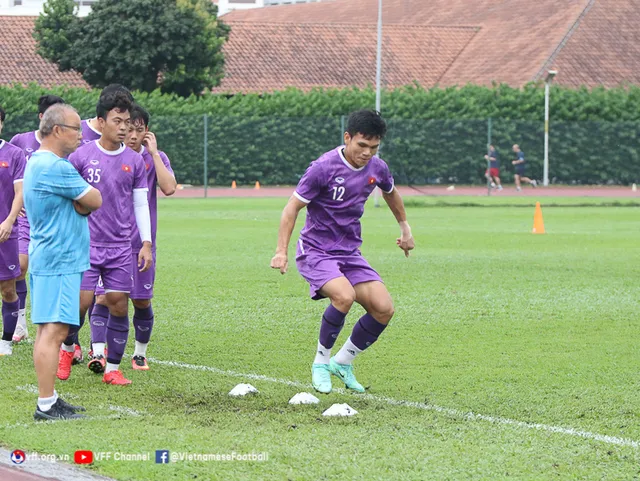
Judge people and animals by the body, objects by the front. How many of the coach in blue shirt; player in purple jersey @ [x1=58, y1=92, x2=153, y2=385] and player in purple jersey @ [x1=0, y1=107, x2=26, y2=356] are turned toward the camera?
2

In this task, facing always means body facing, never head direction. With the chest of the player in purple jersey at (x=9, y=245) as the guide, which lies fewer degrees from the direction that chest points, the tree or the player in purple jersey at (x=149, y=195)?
the player in purple jersey

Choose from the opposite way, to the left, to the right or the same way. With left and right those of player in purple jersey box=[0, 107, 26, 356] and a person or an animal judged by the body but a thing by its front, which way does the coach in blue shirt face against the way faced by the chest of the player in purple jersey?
to the left

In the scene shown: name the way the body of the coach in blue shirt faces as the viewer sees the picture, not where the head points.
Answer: to the viewer's right

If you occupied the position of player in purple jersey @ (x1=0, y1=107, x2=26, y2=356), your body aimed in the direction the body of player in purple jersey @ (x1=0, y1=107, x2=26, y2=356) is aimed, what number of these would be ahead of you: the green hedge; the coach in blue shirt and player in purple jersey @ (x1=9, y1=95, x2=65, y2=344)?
1

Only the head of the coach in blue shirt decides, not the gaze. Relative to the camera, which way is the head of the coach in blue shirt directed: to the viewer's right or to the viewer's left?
to the viewer's right

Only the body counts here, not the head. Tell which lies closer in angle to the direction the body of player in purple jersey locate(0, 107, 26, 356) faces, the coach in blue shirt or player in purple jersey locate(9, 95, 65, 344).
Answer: the coach in blue shirt

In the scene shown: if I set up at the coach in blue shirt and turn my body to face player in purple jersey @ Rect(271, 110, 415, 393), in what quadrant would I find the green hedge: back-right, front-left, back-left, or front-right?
front-left

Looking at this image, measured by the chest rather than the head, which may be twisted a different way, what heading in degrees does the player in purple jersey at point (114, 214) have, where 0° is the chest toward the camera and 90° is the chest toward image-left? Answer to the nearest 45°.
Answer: approximately 0°

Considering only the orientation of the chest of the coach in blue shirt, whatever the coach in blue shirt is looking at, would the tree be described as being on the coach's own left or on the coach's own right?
on the coach's own left

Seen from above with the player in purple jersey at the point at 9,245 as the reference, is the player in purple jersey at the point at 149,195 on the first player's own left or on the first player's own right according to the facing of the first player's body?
on the first player's own left

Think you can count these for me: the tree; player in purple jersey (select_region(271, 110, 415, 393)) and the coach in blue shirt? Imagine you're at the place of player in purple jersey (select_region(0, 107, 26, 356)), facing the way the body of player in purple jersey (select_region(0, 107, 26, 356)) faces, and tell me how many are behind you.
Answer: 1

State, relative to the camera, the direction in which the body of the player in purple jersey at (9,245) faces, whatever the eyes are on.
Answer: toward the camera

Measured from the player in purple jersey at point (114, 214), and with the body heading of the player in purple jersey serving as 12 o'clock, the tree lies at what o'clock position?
The tree is roughly at 6 o'clock from the player in purple jersey.

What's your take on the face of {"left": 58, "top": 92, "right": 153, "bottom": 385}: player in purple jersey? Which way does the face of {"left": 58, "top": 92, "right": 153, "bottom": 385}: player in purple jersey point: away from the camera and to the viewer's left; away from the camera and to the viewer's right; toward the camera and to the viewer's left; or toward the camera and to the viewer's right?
toward the camera and to the viewer's right

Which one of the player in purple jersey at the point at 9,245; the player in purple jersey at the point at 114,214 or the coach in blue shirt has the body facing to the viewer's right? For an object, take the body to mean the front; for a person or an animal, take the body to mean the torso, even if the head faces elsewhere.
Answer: the coach in blue shirt

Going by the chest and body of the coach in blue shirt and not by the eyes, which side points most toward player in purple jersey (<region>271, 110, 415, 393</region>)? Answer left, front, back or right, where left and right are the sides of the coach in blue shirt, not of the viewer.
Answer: front
